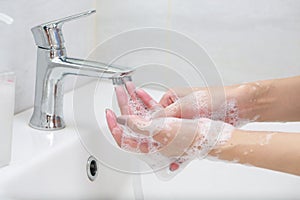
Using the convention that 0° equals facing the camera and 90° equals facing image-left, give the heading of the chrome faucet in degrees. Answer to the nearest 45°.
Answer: approximately 270°
